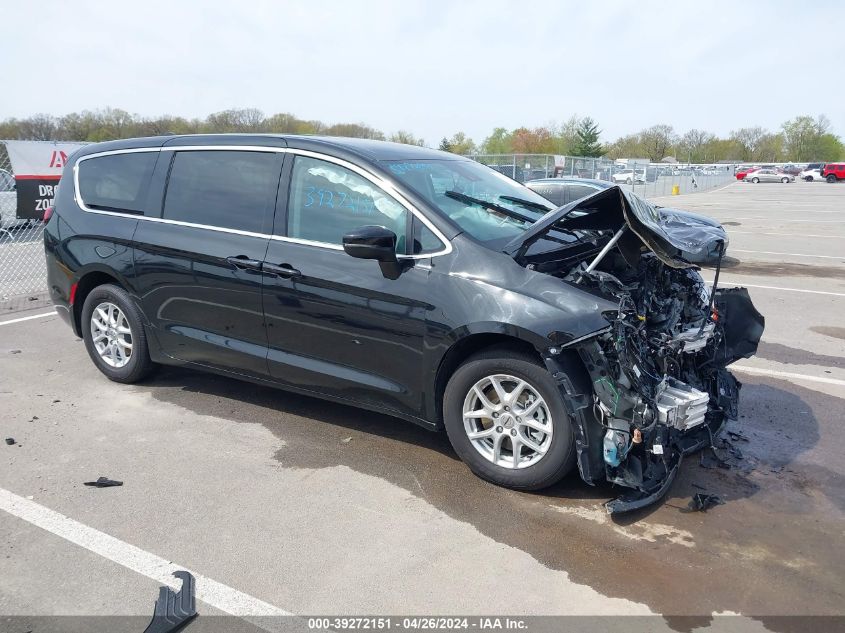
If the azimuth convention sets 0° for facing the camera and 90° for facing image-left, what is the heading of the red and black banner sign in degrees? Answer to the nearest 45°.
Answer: approximately 0°

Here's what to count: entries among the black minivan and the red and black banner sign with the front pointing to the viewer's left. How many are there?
0

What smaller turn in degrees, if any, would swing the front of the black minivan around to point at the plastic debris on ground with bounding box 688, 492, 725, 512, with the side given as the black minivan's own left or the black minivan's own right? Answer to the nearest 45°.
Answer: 0° — it already faces it

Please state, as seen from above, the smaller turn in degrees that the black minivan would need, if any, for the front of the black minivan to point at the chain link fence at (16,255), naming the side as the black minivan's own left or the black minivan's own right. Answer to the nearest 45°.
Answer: approximately 180°

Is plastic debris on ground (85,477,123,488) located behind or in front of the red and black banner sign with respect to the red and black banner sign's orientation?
in front

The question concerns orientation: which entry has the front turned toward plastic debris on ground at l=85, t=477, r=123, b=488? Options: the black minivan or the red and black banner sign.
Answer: the red and black banner sign
